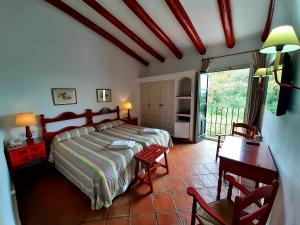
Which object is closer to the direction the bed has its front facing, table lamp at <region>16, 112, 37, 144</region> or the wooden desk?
the wooden desk

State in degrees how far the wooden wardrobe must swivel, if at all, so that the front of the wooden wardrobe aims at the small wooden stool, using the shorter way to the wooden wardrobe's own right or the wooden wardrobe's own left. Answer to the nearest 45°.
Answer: approximately 45° to the wooden wardrobe's own left

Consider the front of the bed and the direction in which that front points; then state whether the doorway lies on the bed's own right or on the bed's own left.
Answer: on the bed's own left

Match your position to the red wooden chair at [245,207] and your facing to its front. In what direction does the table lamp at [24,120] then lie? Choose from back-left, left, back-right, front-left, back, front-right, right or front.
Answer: front-left

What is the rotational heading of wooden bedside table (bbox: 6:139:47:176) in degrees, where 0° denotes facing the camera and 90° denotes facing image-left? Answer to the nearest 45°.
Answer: approximately 315°

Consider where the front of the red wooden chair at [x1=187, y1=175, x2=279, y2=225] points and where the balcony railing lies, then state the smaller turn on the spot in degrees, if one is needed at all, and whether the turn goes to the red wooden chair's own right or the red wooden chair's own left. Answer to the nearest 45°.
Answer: approximately 45° to the red wooden chair's own right

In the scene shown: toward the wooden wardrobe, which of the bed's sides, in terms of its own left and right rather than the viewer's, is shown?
left
